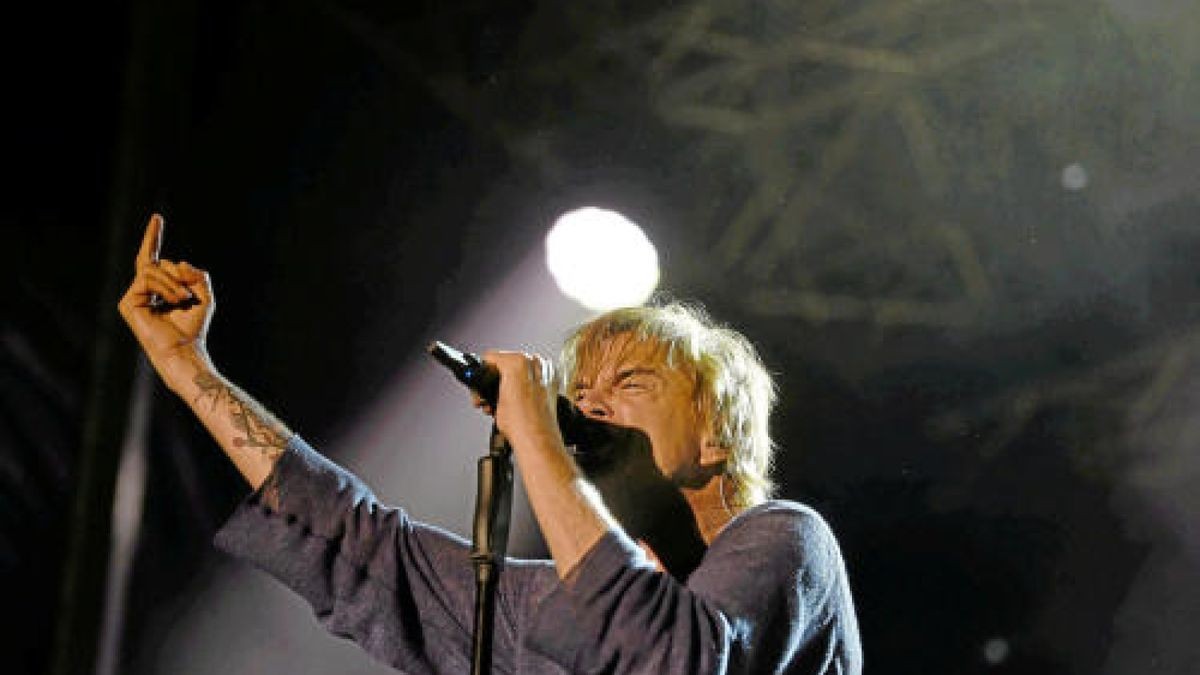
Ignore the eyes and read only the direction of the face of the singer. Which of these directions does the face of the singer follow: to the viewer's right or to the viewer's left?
to the viewer's left

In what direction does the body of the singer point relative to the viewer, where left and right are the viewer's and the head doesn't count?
facing the viewer and to the left of the viewer
